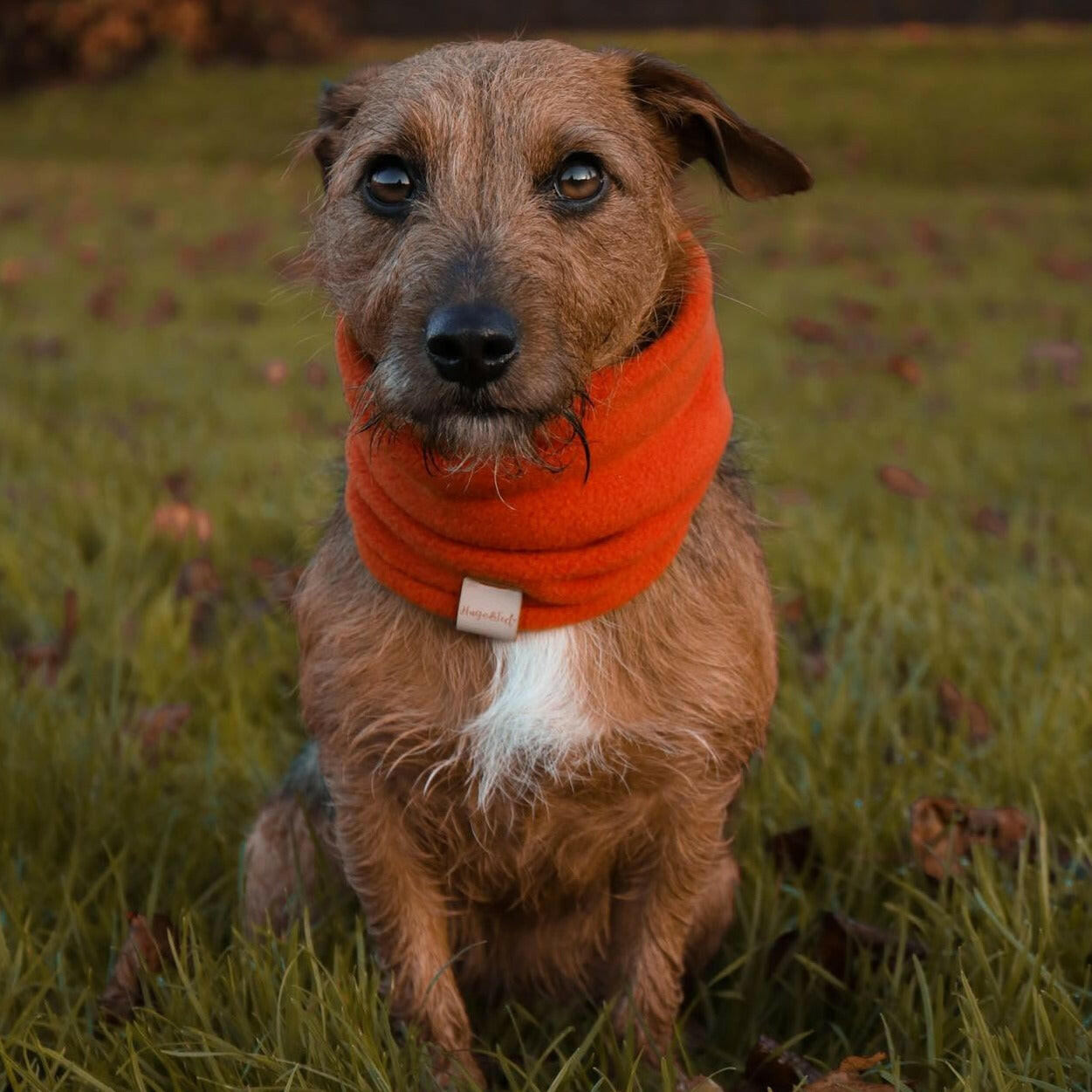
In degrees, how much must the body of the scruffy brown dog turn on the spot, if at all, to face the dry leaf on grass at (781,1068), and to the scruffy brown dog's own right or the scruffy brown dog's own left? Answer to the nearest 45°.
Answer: approximately 45° to the scruffy brown dog's own left

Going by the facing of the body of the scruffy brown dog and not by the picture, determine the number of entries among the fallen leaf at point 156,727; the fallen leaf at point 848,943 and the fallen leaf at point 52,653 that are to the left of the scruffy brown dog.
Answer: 1

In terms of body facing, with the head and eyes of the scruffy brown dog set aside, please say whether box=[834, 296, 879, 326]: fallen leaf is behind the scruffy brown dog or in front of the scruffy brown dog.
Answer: behind

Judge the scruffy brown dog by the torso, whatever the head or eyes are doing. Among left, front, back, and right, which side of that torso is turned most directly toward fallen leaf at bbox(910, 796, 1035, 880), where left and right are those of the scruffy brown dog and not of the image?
left

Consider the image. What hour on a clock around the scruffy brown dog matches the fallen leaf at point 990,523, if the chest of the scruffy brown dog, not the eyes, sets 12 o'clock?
The fallen leaf is roughly at 7 o'clock from the scruffy brown dog.

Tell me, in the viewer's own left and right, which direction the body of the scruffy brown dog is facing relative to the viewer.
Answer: facing the viewer

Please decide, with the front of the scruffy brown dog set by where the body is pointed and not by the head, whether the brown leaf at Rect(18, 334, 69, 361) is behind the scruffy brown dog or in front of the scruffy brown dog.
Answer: behind

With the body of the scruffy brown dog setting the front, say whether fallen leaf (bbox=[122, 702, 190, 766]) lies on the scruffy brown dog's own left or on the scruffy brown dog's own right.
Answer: on the scruffy brown dog's own right

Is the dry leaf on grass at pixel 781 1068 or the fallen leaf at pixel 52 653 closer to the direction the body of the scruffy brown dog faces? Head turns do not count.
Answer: the dry leaf on grass

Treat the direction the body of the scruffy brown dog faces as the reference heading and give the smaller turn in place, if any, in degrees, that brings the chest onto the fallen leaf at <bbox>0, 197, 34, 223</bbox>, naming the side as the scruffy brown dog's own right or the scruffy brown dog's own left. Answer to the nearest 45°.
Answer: approximately 135° to the scruffy brown dog's own right
